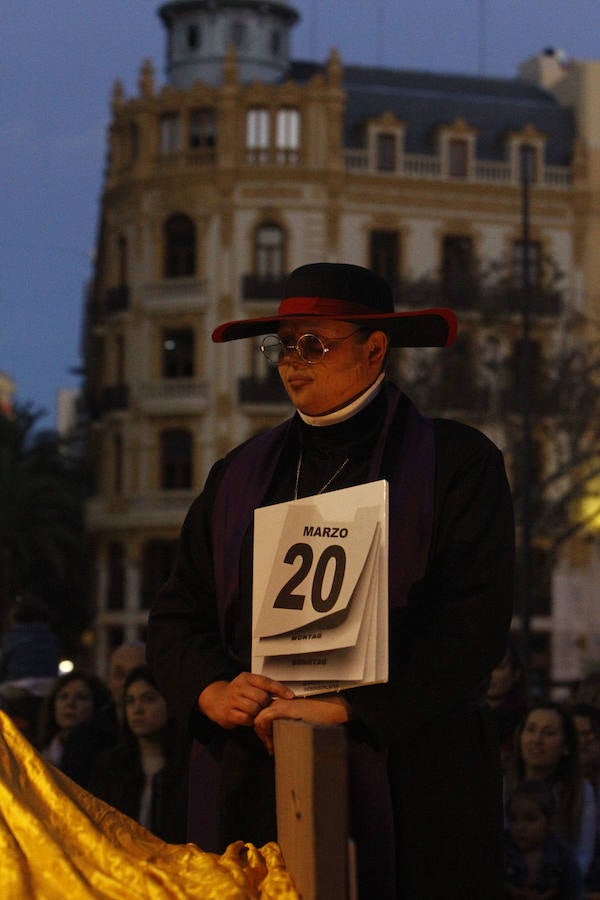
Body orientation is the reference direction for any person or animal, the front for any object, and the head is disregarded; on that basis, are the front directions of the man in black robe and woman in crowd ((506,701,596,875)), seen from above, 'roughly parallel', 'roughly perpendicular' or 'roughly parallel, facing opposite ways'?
roughly parallel

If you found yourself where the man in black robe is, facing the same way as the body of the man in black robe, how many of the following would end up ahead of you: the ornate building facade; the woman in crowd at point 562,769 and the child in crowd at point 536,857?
0

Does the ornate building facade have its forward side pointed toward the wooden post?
yes

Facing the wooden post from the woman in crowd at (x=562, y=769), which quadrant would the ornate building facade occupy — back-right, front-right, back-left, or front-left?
back-right

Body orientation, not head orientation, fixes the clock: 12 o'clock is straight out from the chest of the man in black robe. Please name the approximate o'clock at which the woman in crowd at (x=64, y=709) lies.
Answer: The woman in crowd is roughly at 4 o'clock from the man in black robe.

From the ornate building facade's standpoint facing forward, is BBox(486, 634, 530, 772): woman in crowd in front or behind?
in front

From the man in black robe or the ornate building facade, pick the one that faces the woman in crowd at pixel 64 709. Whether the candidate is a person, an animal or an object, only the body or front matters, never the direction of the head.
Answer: the ornate building facade

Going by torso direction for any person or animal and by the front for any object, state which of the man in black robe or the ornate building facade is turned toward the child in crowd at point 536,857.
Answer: the ornate building facade

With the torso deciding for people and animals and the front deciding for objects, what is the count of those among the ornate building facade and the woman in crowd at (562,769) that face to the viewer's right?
0

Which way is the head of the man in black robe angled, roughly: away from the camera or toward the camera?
toward the camera

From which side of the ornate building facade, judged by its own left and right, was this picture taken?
front

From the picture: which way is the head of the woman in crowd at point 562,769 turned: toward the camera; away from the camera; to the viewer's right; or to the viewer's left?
toward the camera

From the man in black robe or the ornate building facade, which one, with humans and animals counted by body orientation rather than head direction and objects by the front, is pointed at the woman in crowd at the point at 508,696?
the ornate building facade

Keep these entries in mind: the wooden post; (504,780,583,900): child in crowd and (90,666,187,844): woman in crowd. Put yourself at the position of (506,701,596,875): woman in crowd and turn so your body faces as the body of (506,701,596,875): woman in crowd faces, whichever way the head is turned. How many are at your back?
0

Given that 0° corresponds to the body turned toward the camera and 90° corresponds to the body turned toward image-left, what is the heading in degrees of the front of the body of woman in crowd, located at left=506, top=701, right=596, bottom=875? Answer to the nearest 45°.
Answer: approximately 45°

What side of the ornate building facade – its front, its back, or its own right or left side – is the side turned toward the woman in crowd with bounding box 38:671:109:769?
front

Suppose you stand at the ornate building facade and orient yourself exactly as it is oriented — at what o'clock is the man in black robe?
The man in black robe is roughly at 12 o'clock from the ornate building facade.

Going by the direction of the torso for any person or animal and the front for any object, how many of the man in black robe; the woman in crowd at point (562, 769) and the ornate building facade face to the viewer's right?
0

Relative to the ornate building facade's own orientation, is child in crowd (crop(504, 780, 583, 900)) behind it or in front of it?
in front
